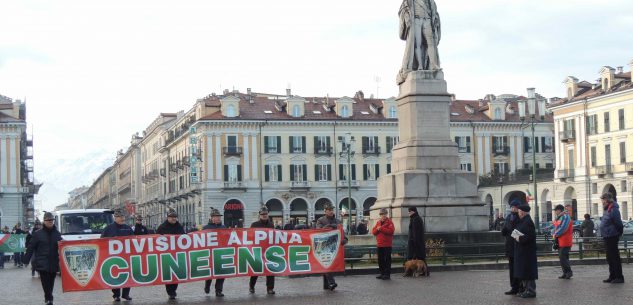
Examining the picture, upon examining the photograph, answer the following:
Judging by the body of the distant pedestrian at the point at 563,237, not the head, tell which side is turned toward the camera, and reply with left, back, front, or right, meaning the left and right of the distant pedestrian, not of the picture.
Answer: left

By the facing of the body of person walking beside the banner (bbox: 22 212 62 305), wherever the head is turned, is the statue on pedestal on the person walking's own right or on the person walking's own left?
on the person walking's own left

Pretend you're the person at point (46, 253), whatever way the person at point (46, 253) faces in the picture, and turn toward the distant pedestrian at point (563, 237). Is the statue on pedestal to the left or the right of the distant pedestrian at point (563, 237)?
left

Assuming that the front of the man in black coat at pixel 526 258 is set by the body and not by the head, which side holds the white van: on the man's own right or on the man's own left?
on the man's own right

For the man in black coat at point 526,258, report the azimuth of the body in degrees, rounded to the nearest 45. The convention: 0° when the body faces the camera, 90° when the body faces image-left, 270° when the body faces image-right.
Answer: approximately 90°

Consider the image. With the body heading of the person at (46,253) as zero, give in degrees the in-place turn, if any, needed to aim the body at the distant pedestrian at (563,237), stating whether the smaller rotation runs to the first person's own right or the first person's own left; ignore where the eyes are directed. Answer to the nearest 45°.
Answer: approximately 90° to the first person's own left

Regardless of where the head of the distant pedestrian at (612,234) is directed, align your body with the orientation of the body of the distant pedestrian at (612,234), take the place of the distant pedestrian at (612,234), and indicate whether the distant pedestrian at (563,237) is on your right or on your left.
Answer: on your right

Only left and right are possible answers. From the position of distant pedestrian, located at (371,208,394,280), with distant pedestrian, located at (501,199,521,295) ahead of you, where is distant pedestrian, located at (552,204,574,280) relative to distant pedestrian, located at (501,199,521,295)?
left

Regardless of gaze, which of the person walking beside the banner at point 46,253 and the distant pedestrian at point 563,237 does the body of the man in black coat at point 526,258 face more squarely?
the person walking beside the banner

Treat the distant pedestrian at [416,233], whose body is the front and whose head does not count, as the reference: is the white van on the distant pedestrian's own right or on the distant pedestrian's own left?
on the distant pedestrian's own right

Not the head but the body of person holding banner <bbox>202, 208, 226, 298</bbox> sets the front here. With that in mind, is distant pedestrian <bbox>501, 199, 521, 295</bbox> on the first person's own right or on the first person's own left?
on the first person's own left

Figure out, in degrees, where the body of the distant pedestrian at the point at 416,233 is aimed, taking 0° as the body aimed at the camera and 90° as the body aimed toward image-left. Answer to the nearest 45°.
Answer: approximately 90°

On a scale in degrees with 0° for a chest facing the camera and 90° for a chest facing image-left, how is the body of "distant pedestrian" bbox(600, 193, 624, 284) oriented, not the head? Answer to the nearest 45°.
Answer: approximately 90°
